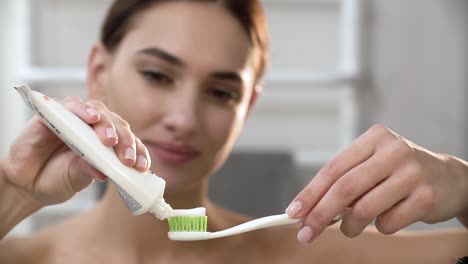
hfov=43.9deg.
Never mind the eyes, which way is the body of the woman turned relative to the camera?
toward the camera
